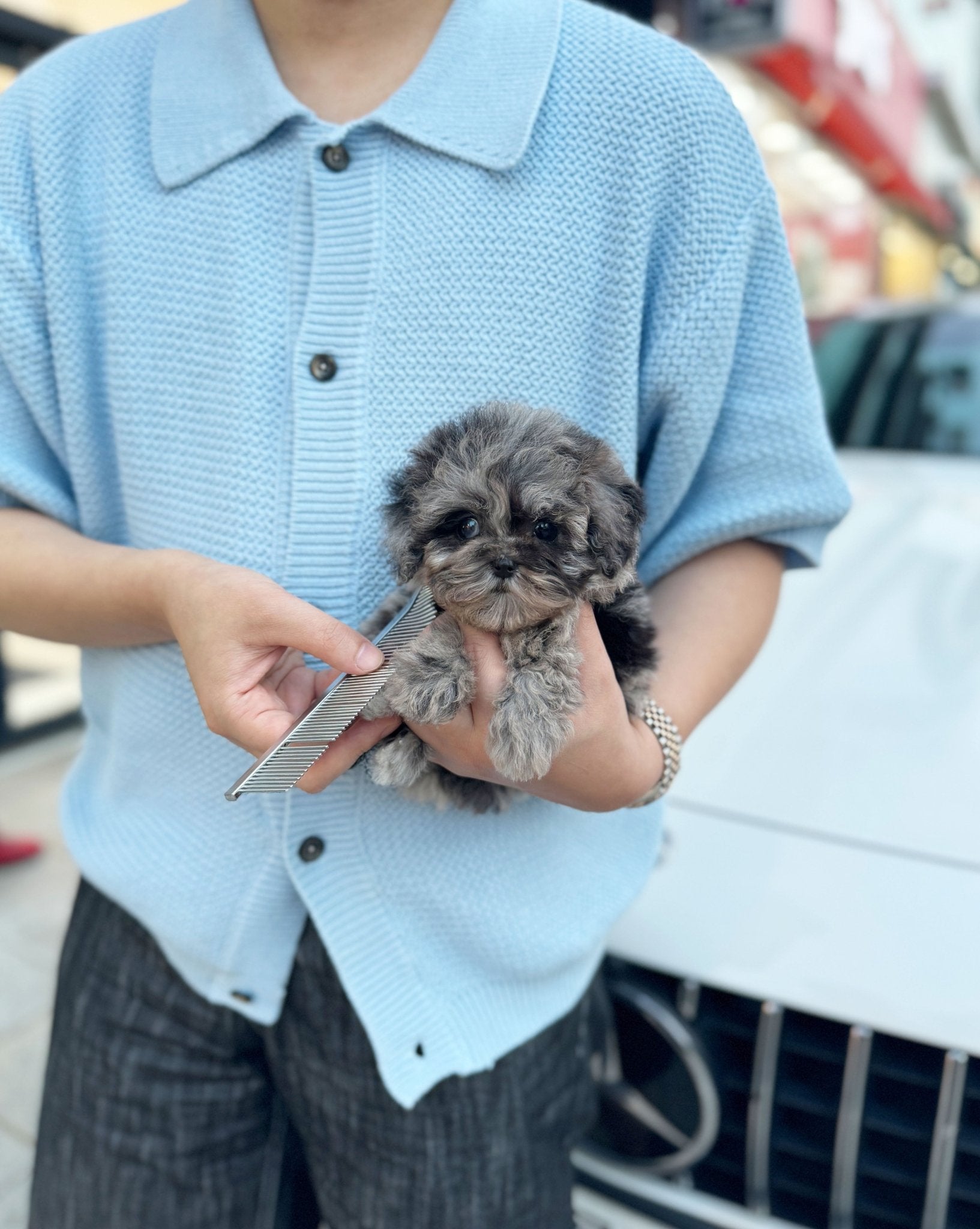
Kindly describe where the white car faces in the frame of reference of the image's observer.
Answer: facing the viewer and to the left of the viewer

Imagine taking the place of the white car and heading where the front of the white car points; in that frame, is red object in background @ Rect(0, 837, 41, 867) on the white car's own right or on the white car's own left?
on the white car's own right
